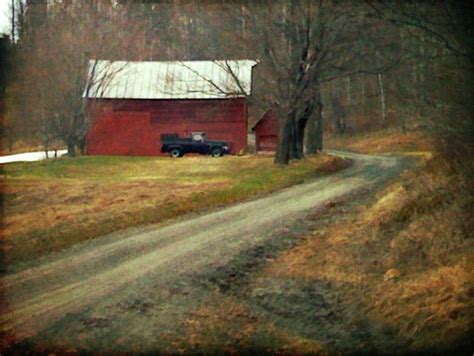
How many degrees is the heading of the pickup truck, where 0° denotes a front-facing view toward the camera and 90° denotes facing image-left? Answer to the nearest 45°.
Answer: approximately 270°

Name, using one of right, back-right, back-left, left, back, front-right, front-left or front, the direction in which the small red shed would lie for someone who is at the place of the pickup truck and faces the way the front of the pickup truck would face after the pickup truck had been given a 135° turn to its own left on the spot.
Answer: right
